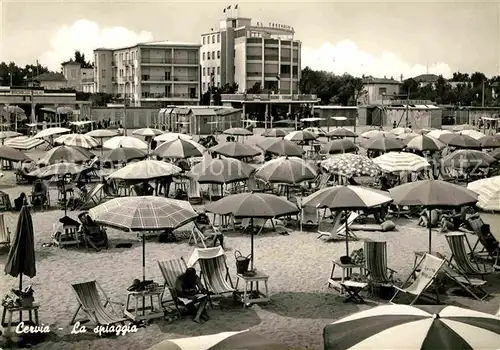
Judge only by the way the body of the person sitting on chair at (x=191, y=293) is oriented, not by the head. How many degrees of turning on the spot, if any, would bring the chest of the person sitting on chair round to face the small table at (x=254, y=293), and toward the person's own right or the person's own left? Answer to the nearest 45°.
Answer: approximately 90° to the person's own left

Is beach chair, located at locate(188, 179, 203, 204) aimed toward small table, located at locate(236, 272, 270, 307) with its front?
yes

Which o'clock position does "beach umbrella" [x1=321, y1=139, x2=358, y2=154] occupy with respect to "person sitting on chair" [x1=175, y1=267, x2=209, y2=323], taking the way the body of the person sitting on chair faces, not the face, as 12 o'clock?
The beach umbrella is roughly at 8 o'clock from the person sitting on chair.

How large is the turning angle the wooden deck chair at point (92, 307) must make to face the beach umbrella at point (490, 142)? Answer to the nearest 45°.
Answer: approximately 90° to its left

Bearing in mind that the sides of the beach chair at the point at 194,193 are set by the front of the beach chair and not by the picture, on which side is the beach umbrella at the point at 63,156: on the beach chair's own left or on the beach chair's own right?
on the beach chair's own right

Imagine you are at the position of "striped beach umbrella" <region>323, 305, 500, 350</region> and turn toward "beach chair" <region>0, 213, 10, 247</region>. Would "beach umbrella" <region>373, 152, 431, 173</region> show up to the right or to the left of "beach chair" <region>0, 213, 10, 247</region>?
right
